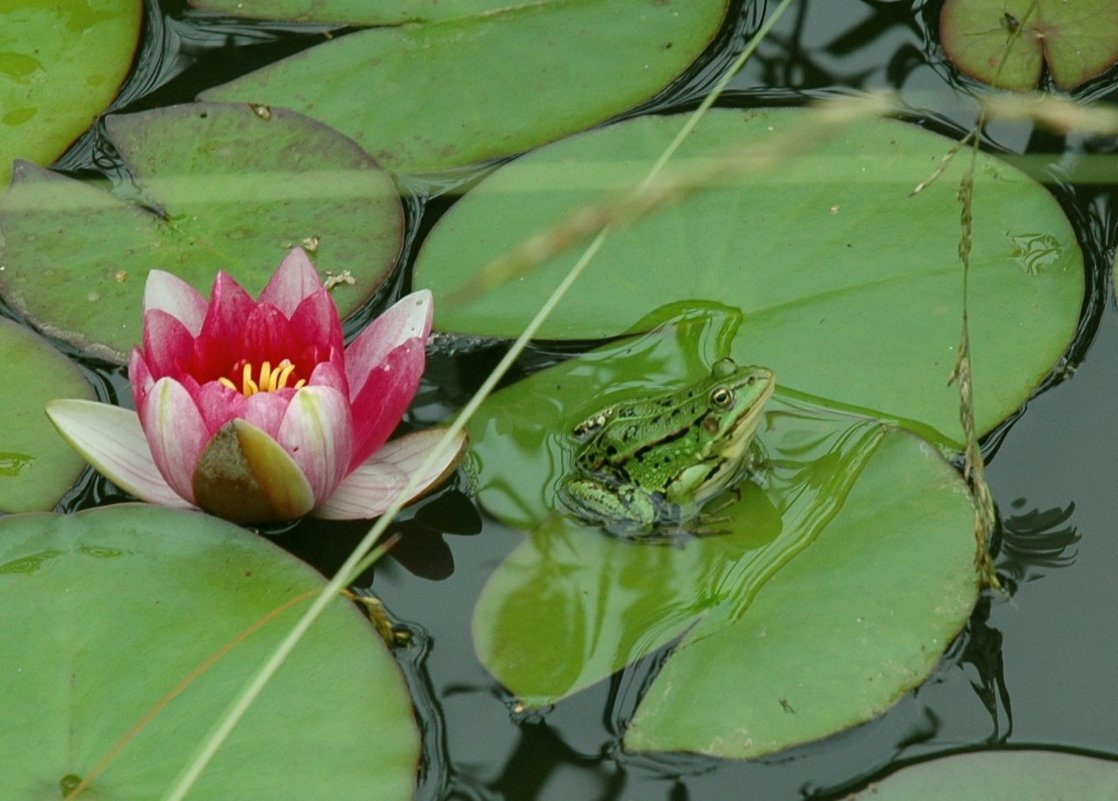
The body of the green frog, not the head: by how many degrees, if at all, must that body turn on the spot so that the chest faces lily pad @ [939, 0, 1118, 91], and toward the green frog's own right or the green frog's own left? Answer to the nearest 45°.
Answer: approximately 45° to the green frog's own left

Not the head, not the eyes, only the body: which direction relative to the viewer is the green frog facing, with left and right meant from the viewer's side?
facing to the right of the viewer

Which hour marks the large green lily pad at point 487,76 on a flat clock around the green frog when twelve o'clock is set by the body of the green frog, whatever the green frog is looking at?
The large green lily pad is roughly at 8 o'clock from the green frog.

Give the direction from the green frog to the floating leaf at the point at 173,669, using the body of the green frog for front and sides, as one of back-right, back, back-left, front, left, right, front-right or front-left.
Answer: back-right

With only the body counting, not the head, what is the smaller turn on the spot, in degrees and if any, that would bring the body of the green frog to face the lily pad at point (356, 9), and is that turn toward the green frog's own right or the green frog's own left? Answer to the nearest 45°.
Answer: approximately 135° to the green frog's own left

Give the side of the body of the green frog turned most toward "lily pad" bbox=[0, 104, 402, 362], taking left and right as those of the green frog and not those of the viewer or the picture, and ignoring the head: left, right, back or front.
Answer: back

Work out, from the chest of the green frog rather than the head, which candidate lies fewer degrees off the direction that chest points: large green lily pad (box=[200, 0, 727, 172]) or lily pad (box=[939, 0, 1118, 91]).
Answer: the lily pad

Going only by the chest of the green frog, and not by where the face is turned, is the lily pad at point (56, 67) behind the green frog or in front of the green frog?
behind

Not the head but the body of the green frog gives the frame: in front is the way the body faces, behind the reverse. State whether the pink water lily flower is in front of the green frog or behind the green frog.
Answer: behind

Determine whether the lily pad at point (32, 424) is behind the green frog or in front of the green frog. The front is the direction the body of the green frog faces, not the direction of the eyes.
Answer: behind
